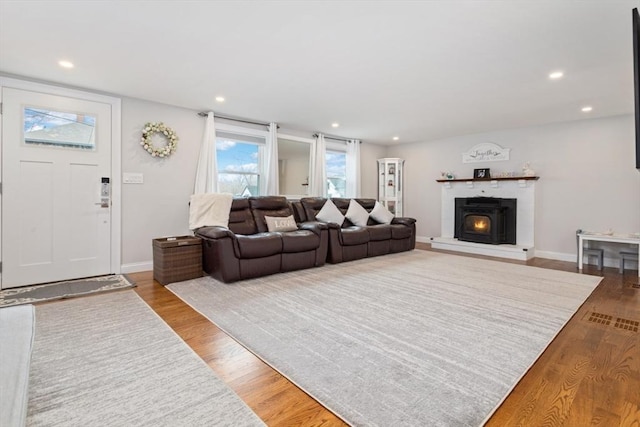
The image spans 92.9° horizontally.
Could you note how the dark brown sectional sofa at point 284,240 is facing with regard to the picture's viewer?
facing the viewer and to the right of the viewer

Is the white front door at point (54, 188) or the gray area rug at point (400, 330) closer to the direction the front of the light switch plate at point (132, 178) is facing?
the gray area rug

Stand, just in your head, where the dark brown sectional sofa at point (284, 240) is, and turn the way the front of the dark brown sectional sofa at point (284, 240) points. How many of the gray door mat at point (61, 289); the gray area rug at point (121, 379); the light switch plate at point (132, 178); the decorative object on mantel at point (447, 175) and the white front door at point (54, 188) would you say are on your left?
1

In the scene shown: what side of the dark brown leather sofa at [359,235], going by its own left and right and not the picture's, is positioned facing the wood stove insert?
left

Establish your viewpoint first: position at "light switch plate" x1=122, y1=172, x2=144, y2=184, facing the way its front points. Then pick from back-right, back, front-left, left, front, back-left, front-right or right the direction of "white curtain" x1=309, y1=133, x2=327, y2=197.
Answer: left

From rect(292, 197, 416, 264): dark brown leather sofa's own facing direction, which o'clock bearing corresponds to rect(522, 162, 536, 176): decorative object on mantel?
The decorative object on mantel is roughly at 10 o'clock from the dark brown leather sofa.

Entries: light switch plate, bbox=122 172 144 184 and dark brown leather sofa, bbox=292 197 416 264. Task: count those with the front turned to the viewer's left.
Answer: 0

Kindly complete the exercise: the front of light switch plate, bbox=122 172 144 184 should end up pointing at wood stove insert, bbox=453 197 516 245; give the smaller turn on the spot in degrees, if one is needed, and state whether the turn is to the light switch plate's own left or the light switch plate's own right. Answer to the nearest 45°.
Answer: approximately 90° to the light switch plate's own left

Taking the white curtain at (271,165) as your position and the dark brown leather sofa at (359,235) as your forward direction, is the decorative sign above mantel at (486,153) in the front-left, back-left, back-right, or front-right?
front-left

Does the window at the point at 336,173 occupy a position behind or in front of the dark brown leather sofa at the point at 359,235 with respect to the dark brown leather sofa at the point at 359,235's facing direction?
behind

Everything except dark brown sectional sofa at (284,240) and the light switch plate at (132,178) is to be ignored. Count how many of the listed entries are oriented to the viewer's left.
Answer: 0

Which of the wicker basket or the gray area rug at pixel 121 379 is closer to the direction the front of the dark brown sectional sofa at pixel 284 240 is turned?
the gray area rug

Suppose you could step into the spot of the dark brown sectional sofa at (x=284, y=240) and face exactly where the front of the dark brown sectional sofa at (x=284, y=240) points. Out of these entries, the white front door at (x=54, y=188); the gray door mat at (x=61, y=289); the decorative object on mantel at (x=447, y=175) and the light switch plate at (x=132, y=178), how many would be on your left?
1
